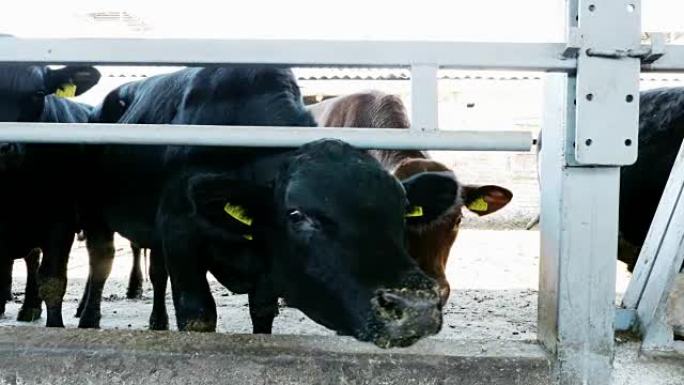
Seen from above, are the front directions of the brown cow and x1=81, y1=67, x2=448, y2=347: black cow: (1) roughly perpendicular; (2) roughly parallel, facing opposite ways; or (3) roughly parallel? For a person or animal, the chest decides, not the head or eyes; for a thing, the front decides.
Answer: roughly parallel

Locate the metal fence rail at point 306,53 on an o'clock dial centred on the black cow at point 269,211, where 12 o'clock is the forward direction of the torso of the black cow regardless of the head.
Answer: The metal fence rail is roughly at 1 o'clock from the black cow.

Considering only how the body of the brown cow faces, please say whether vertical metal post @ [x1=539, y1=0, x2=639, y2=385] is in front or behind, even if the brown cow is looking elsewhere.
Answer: in front

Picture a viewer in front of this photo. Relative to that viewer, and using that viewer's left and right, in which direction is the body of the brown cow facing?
facing the viewer and to the right of the viewer

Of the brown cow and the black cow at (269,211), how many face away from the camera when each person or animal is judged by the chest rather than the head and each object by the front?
0

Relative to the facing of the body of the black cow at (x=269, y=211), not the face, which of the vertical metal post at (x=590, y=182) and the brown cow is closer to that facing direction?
the vertical metal post

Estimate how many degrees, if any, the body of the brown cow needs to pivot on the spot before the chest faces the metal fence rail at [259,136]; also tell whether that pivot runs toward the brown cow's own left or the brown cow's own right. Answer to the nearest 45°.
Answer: approximately 45° to the brown cow's own right

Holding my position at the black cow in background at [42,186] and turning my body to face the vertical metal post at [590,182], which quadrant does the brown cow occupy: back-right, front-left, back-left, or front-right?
front-left

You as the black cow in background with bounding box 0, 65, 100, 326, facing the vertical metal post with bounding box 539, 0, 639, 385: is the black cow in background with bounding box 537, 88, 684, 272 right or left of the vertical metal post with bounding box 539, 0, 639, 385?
left

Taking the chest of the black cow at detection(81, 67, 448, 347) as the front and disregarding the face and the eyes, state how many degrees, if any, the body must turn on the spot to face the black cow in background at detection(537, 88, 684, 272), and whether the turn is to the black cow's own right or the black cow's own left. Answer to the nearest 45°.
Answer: approximately 90° to the black cow's own left

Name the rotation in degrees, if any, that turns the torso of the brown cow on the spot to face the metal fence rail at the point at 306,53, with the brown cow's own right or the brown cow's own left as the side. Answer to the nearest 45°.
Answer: approximately 45° to the brown cow's own right
